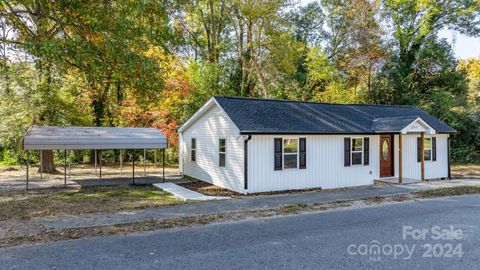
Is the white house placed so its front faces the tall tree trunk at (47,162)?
no

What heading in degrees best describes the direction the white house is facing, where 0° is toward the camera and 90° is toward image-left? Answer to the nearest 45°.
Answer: approximately 315°
